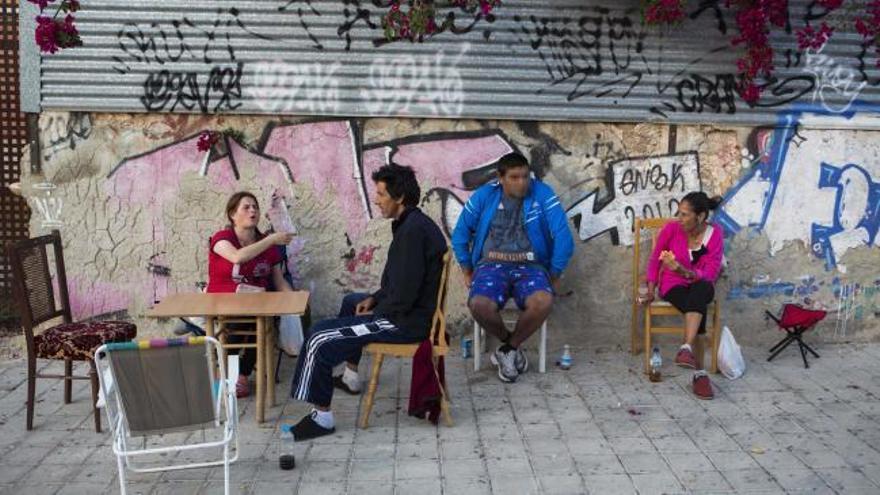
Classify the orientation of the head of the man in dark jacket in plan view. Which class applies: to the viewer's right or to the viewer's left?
to the viewer's left

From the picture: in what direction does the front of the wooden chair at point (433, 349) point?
to the viewer's left

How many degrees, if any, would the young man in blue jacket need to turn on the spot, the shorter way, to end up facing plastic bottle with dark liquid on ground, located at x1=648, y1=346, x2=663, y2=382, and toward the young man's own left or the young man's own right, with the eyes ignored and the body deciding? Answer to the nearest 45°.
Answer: approximately 90° to the young man's own left

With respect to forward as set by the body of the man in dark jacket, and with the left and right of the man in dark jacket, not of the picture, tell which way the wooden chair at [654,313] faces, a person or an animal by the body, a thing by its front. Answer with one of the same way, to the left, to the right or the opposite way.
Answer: to the left

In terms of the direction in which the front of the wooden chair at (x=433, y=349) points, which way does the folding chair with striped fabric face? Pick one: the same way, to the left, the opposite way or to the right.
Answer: to the right

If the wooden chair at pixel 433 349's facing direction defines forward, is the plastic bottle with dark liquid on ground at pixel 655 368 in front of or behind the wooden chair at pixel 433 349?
behind

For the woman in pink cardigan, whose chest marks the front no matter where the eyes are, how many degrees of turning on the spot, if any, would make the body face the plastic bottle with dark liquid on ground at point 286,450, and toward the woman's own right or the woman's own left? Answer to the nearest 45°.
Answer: approximately 45° to the woman's own right

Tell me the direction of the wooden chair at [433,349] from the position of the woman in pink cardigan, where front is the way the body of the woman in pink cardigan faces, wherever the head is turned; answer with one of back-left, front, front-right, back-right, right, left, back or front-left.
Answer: front-right

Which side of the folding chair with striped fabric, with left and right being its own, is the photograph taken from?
back

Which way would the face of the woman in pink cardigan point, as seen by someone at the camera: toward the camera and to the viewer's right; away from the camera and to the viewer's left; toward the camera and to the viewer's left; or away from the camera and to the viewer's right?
toward the camera and to the viewer's left

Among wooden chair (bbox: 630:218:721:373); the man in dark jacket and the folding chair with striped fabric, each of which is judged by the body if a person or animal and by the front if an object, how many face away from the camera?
1

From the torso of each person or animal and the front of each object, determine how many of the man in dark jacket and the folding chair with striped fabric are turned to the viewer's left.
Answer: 1

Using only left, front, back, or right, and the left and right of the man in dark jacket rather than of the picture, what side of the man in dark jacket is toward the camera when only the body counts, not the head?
left
